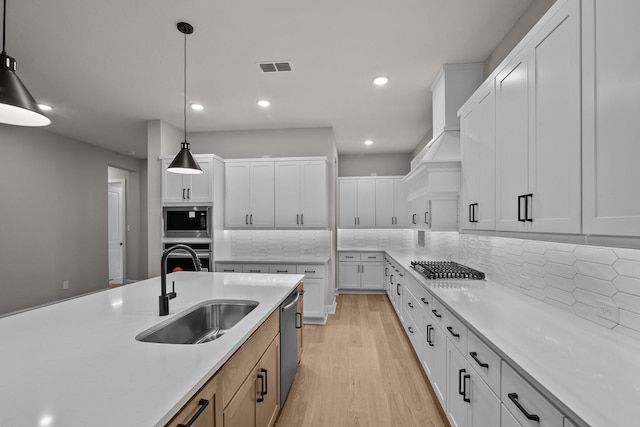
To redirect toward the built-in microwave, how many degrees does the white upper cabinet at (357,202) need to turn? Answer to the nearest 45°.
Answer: approximately 45° to its right

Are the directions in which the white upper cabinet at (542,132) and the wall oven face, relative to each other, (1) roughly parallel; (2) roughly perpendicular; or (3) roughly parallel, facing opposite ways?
roughly perpendicular

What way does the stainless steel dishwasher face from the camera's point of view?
to the viewer's right

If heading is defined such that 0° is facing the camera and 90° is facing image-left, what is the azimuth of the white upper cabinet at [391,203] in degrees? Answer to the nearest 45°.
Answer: approximately 0°

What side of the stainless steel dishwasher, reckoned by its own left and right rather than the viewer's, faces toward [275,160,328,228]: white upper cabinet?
left

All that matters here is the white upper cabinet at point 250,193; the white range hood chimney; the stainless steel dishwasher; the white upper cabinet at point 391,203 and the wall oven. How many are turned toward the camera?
3

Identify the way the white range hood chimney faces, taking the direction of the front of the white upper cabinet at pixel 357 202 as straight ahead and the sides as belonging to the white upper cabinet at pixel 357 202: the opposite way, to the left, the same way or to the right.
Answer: to the right
